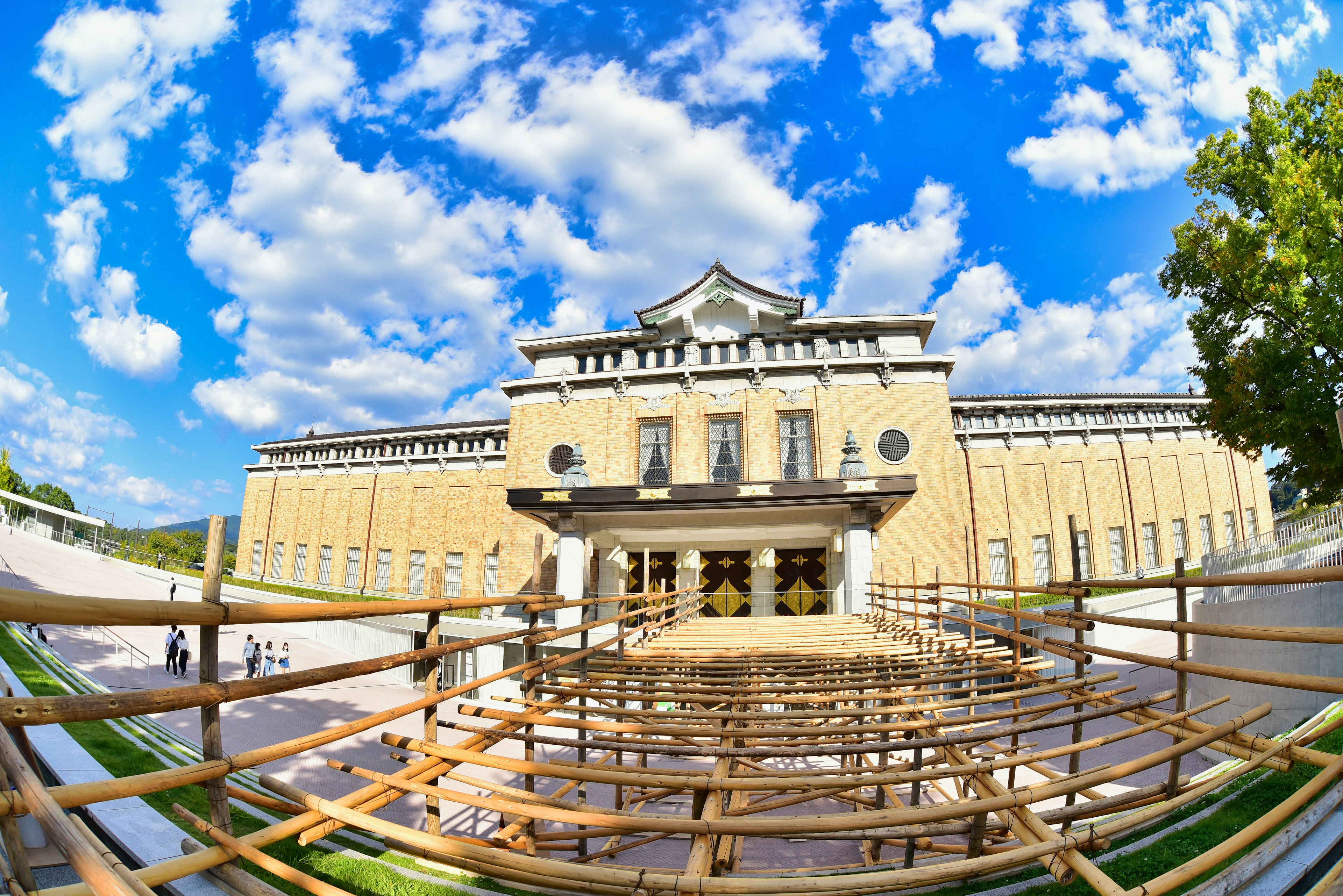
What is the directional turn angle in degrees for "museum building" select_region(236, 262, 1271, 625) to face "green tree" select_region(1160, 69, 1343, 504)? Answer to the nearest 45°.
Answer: approximately 45° to its left

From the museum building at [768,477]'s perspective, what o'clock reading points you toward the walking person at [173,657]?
The walking person is roughly at 2 o'clock from the museum building.

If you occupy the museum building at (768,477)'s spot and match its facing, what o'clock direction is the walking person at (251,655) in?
The walking person is roughly at 2 o'clock from the museum building.

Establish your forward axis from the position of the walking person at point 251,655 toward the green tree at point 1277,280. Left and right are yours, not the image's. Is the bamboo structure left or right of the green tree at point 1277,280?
right

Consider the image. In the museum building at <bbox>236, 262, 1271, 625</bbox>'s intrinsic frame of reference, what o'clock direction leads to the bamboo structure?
The bamboo structure is roughly at 12 o'clock from the museum building.

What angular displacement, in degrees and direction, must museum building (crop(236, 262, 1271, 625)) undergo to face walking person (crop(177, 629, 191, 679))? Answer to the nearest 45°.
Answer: approximately 45° to its right

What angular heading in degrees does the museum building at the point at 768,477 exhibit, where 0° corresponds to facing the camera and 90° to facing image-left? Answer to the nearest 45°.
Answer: approximately 0°
